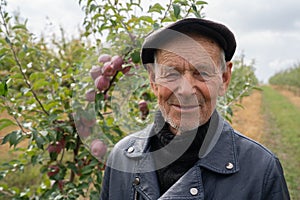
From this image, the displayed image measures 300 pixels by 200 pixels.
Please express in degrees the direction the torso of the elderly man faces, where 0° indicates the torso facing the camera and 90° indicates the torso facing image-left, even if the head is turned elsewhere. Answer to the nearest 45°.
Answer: approximately 0°

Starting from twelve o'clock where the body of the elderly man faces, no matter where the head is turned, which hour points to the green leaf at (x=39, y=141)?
The green leaf is roughly at 4 o'clock from the elderly man.

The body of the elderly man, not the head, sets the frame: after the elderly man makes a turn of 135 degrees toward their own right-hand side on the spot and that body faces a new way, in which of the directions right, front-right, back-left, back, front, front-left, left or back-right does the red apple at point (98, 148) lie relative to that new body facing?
front

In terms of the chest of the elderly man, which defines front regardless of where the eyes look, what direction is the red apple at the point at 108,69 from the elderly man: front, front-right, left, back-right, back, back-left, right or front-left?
back-right

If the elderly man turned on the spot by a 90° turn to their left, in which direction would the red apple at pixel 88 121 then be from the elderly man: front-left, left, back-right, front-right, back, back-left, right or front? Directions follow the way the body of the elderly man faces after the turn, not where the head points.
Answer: back-left

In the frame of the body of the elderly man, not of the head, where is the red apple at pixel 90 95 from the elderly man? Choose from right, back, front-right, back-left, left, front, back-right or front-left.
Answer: back-right

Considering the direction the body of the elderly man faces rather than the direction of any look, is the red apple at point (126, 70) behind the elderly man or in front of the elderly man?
behind
